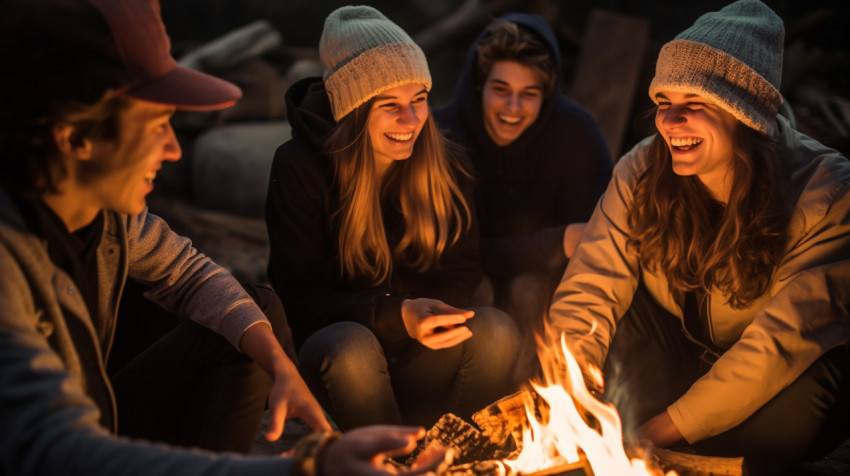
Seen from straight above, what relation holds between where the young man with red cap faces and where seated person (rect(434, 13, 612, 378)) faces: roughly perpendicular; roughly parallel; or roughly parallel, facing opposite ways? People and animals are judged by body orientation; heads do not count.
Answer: roughly perpendicular

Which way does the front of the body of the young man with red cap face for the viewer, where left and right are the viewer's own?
facing to the right of the viewer

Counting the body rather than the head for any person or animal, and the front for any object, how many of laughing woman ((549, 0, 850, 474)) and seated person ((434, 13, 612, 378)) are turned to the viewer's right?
0

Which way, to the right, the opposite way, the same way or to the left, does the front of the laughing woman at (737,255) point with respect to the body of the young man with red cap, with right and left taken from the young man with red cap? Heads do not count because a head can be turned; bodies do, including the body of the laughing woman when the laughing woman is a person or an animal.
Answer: the opposite way

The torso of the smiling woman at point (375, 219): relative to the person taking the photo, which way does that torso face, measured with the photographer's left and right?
facing the viewer and to the right of the viewer

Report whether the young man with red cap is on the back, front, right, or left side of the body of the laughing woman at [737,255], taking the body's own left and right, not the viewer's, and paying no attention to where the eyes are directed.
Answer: front

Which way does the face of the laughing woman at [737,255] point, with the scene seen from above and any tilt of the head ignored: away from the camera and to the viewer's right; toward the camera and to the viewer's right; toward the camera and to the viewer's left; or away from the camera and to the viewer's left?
toward the camera and to the viewer's left

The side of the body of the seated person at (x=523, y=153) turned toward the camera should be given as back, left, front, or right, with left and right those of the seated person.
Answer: front

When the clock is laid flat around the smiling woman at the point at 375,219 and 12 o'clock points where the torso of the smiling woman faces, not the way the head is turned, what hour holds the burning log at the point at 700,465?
The burning log is roughly at 12 o'clock from the smiling woman.

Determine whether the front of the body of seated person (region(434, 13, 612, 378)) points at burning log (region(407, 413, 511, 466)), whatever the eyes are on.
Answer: yes

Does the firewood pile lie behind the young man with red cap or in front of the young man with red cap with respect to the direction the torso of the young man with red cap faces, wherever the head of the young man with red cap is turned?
in front

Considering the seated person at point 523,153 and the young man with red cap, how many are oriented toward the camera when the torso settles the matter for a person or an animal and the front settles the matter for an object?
1

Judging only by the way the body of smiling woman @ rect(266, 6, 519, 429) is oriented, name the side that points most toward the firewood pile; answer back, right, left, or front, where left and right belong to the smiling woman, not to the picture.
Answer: front
